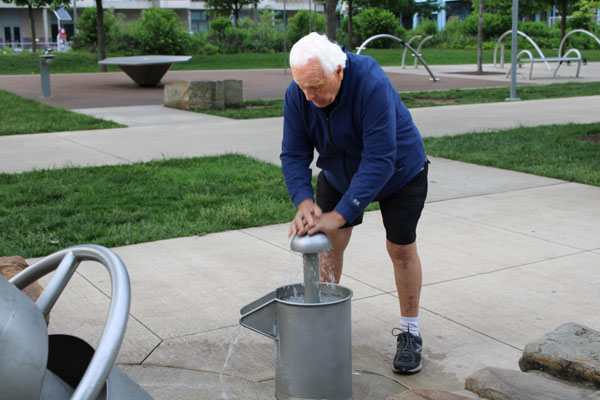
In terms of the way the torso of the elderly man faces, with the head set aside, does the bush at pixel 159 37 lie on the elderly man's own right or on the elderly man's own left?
on the elderly man's own right

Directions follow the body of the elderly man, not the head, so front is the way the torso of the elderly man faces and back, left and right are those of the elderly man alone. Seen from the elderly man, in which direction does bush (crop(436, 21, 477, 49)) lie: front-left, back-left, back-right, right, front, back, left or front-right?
back-right

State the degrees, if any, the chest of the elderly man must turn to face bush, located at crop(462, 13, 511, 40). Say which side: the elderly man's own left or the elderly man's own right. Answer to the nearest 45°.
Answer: approximately 135° to the elderly man's own right

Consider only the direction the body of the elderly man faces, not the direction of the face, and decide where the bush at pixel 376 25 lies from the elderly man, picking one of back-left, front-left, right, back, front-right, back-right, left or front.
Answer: back-right

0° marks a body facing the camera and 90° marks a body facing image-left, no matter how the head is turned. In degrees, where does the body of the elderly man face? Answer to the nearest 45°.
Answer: approximately 45°

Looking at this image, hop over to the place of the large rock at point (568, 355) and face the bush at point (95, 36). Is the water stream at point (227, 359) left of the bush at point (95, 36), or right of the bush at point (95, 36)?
left

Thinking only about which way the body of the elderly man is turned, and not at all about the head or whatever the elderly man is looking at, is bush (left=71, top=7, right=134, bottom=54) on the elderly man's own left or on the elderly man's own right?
on the elderly man's own right

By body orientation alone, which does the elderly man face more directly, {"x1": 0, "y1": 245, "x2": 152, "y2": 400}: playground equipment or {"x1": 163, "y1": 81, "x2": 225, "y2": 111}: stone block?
the playground equipment

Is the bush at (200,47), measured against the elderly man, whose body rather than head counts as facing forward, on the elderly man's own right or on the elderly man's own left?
on the elderly man's own right

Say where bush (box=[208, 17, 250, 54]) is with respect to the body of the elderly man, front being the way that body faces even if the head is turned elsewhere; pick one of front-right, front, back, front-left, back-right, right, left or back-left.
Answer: back-right

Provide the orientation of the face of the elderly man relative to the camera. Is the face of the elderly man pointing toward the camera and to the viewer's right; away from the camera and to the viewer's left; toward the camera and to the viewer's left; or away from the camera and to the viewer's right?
toward the camera and to the viewer's left
